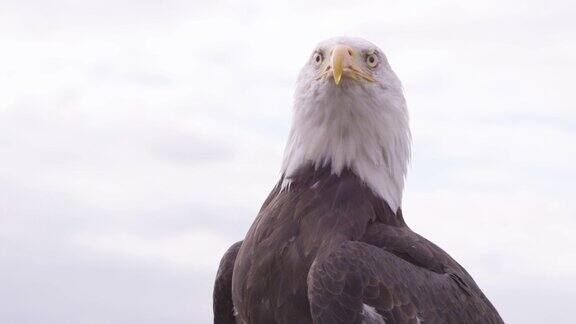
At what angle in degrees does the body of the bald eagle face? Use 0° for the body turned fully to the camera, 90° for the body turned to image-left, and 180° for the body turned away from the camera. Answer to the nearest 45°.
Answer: approximately 45°
